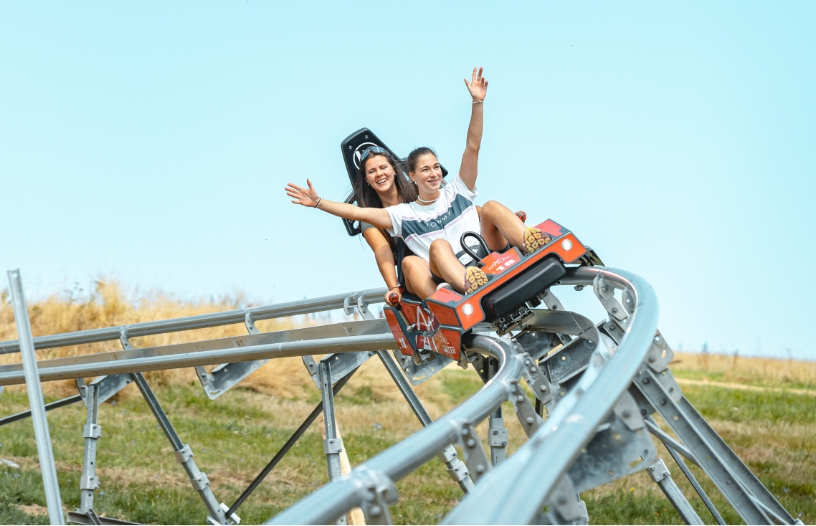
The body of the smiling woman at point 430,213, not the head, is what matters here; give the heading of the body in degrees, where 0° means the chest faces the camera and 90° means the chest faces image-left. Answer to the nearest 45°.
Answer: approximately 315°

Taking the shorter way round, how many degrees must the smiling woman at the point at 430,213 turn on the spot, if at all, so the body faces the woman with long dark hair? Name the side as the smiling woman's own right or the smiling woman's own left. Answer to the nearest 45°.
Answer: approximately 180°
